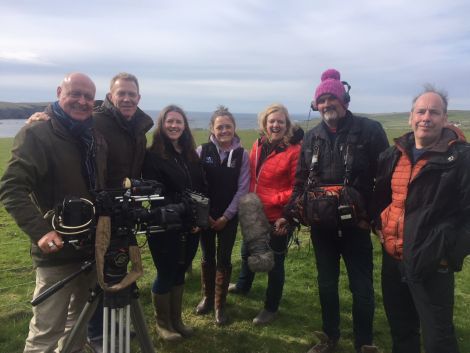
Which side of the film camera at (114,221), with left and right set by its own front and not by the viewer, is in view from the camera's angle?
right

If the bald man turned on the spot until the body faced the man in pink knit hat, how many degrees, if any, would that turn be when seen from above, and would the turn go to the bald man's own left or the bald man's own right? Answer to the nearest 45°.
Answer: approximately 45° to the bald man's own left

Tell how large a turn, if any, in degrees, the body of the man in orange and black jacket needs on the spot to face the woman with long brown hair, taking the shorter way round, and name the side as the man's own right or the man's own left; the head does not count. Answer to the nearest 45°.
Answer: approximately 45° to the man's own right

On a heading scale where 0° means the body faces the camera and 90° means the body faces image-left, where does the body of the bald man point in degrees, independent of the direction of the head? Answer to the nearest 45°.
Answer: approximately 315°

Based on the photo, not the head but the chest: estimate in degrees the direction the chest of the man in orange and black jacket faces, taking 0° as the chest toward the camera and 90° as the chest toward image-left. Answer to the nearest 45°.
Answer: approximately 45°
